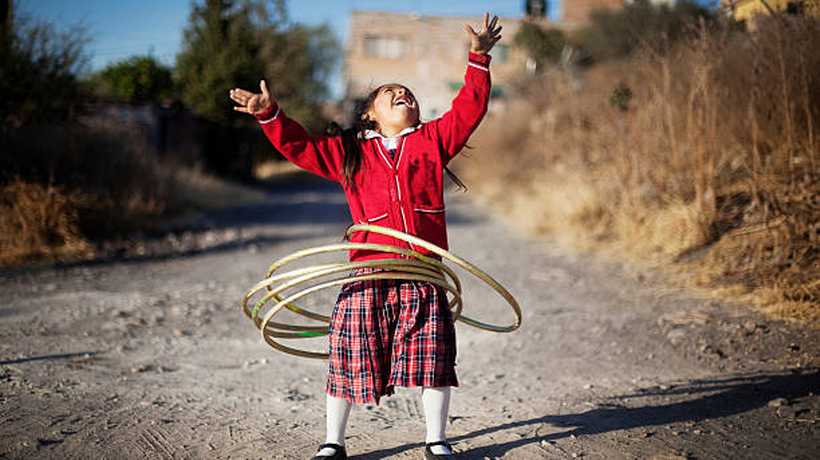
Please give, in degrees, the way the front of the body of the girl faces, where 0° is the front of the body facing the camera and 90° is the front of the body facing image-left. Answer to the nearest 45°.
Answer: approximately 0°

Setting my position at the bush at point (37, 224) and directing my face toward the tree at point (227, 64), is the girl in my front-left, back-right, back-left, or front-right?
back-right

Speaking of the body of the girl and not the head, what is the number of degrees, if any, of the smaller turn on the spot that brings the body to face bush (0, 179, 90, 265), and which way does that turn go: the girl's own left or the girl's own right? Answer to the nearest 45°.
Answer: approximately 135° to the girl's own right

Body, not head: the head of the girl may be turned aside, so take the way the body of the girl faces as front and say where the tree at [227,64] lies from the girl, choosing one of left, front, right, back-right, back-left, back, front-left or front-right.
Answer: back

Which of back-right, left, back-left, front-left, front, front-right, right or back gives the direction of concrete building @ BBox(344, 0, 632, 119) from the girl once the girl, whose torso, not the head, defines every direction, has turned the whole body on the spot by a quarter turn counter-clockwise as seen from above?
left

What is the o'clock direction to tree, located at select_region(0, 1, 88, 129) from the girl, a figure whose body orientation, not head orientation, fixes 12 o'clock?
The tree is roughly at 5 o'clock from the girl.

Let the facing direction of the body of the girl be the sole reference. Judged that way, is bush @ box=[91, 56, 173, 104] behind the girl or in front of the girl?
behind
